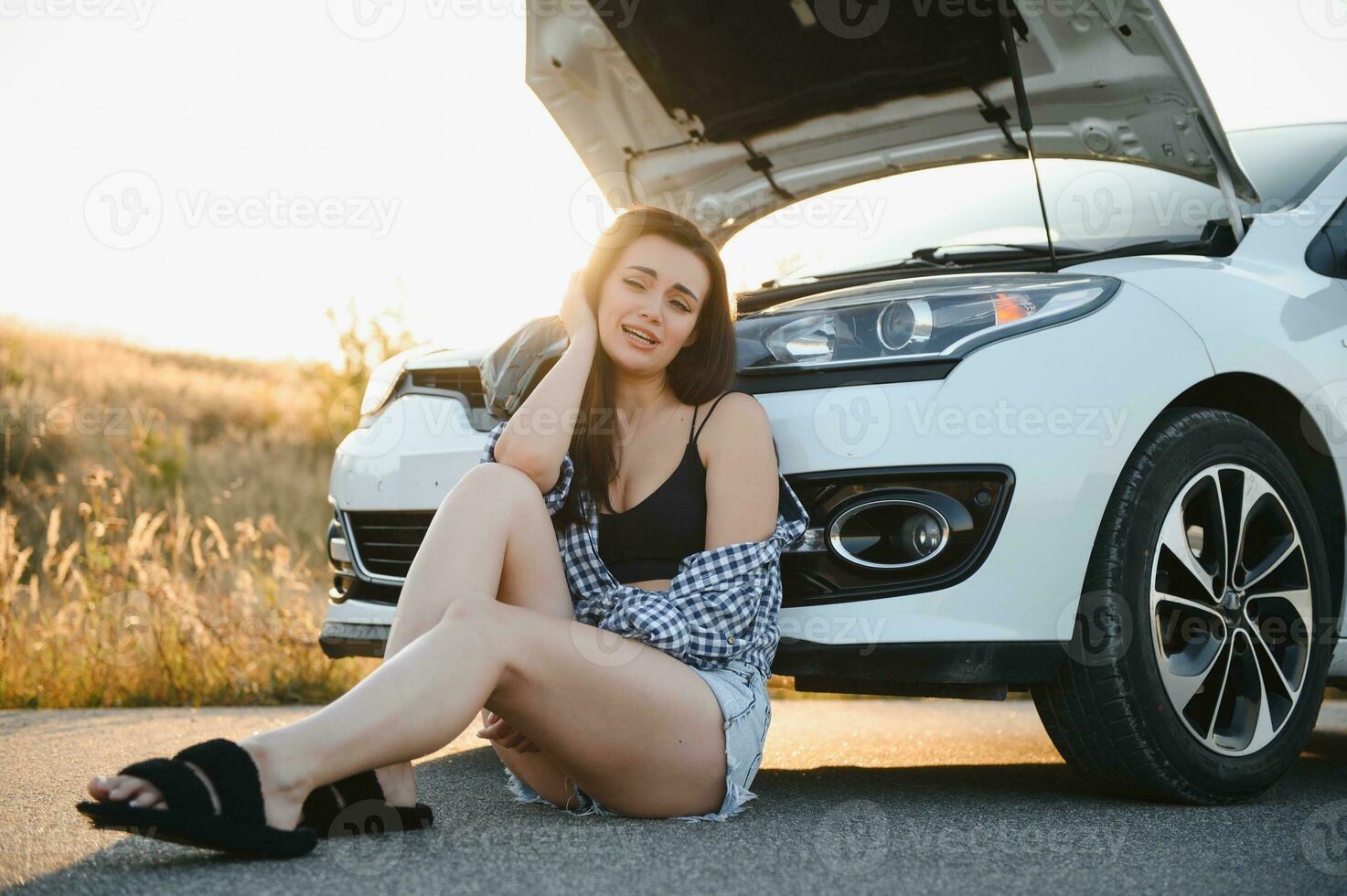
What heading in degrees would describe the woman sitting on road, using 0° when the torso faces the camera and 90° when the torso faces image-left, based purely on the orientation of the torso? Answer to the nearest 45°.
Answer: approximately 45°

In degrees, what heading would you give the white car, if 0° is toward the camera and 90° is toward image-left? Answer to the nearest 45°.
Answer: approximately 45°
